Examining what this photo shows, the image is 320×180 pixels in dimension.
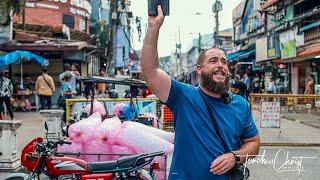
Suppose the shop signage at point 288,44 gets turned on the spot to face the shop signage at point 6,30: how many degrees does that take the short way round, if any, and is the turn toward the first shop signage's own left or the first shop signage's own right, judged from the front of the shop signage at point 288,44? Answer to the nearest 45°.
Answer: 0° — it already faces it

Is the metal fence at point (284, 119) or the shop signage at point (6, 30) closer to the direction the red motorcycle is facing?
the shop signage

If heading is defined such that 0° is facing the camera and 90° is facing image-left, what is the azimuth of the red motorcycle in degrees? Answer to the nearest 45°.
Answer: approximately 90°

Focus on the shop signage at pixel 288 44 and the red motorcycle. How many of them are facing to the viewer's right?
0

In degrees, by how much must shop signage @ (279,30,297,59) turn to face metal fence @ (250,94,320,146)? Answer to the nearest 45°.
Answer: approximately 45° to its left

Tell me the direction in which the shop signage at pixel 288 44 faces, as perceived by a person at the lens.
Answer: facing the viewer and to the left of the viewer

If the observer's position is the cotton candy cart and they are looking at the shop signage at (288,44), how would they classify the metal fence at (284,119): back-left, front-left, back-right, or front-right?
front-right

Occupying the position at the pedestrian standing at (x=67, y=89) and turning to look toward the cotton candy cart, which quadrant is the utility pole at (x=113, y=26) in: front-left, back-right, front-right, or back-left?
back-left

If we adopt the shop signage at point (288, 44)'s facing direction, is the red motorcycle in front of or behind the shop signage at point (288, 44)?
in front

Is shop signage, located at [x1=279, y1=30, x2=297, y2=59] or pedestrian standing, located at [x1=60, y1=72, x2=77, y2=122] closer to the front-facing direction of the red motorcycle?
the pedestrian standing

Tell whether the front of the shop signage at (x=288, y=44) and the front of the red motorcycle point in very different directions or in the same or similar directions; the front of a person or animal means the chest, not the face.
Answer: same or similar directions

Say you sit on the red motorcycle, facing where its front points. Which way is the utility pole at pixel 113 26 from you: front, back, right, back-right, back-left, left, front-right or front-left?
right

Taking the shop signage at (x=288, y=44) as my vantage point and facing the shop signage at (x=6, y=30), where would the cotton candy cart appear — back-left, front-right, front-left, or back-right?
front-left

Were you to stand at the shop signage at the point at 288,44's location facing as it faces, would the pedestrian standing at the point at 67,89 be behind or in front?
in front
